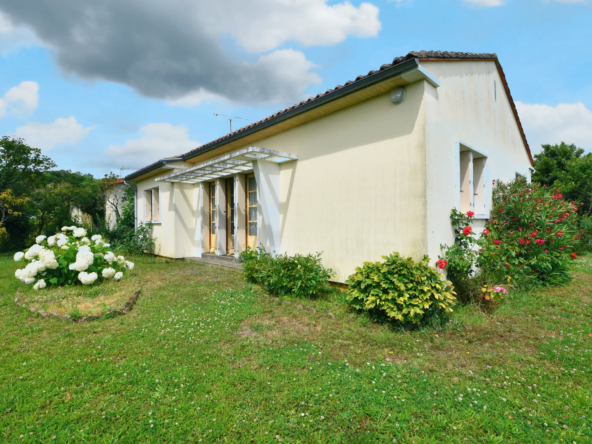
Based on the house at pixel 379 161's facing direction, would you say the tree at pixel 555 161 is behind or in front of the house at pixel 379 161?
behind

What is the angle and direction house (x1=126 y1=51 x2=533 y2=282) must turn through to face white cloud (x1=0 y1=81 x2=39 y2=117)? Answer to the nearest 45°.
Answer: approximately 45° to its right

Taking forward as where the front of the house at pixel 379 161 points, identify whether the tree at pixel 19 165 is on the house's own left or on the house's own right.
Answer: on the house's own right

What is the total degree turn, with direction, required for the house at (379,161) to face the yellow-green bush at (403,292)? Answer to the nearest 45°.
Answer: approximately 45° to its left

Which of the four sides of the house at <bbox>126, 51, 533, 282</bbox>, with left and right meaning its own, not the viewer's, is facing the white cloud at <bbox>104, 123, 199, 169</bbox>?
right

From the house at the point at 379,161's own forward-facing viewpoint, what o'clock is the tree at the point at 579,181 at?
The tree is roughly at 6 o'clock from the house.

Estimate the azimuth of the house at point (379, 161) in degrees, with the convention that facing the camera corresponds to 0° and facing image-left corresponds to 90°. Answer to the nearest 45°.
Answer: approximately 45°
